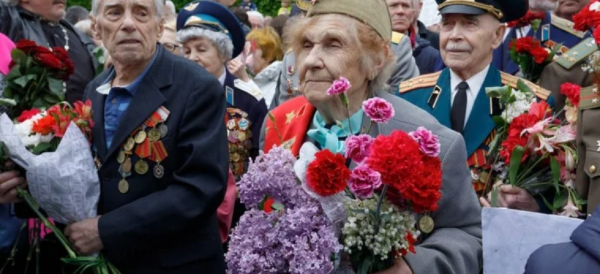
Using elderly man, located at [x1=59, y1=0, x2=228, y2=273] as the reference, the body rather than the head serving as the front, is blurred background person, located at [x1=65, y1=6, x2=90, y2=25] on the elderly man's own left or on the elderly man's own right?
on the elderly man's own right

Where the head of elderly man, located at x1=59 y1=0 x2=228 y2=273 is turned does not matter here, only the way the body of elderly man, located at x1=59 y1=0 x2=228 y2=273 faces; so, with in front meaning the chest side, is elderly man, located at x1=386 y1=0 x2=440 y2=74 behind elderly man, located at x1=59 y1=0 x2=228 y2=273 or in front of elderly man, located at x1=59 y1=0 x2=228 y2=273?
behind

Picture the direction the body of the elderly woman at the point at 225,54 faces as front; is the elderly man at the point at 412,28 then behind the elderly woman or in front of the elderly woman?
behind

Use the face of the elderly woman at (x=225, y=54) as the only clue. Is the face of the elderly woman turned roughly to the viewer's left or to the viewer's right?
to the viewer's left

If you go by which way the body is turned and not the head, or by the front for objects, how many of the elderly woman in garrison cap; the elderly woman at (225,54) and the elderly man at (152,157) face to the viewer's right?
0

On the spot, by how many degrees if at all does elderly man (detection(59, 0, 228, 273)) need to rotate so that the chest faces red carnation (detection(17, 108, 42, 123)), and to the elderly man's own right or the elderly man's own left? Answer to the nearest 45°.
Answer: approximately 90° to the elderly man's own right

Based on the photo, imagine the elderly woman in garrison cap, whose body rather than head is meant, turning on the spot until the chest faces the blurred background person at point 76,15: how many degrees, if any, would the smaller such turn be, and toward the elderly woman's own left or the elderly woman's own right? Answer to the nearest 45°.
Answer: approximately 90° to the elderly woman's own right

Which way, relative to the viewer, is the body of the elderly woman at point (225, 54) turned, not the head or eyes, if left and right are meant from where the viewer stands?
facing the viewer and to the left of the viewer

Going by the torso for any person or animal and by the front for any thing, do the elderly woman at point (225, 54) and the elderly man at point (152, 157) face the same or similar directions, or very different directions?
same or similar directions

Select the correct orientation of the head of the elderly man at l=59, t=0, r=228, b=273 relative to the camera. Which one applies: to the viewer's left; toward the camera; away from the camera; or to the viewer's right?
toward the camera

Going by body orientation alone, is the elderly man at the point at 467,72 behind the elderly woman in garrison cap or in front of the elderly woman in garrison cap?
behind

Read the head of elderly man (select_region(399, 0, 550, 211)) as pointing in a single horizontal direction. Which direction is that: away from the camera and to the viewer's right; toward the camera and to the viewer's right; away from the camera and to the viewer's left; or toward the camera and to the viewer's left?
toward the camera and to the viewer's left

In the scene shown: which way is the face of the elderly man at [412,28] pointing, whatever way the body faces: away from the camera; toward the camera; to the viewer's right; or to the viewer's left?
toward the camera

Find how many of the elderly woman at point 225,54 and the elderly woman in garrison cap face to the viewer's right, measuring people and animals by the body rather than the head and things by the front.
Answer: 0
